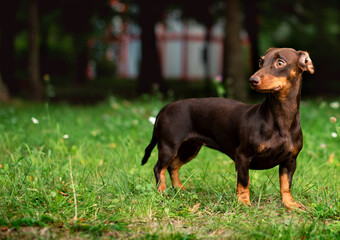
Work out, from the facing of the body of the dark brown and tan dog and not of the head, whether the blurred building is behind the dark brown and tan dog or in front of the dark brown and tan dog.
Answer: behind

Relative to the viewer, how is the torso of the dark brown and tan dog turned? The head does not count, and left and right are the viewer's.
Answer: facing the viewer and to the right of the viewer

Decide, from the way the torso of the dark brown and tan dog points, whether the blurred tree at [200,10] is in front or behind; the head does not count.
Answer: behind

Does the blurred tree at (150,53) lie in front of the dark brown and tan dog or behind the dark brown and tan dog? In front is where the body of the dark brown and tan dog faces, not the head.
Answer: behind
